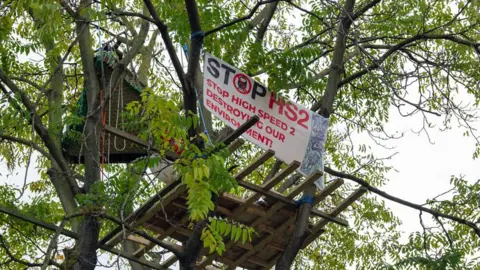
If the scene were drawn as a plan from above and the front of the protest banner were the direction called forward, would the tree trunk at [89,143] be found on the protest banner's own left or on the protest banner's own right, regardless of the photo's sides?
on the protest banner's own right

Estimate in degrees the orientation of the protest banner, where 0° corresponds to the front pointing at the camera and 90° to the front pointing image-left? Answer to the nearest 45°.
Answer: approximately 0°
